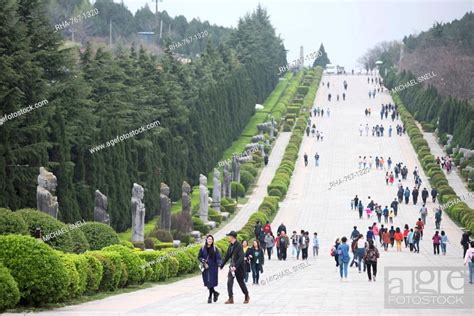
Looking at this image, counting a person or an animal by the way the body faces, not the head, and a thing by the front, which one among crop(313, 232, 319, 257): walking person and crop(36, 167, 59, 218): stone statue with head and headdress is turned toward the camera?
the walking person

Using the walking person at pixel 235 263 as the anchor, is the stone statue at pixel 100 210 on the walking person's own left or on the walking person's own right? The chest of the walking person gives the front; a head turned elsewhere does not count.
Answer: on the walking person's own right

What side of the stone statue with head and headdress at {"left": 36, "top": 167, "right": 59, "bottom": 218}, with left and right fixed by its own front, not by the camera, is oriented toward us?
right

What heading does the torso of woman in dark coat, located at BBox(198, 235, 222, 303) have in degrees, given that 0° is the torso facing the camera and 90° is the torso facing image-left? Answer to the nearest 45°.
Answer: approximately 0°

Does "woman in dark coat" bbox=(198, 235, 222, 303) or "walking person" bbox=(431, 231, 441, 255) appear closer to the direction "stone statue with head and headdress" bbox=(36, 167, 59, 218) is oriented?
the walking person

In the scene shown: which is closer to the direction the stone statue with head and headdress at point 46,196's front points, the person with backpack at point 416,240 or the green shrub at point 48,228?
the person with backpack

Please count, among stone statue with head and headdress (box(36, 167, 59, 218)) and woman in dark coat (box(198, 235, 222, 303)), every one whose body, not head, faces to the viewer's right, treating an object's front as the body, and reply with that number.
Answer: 1

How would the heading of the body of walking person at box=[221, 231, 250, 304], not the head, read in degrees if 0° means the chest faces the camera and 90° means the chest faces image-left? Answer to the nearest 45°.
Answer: approximately 45°

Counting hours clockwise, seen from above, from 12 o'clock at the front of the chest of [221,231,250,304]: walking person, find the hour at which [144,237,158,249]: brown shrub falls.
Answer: The brown shrub is roughly at 4 o'clock from the walking person.

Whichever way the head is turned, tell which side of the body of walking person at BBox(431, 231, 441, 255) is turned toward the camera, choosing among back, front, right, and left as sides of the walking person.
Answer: back
